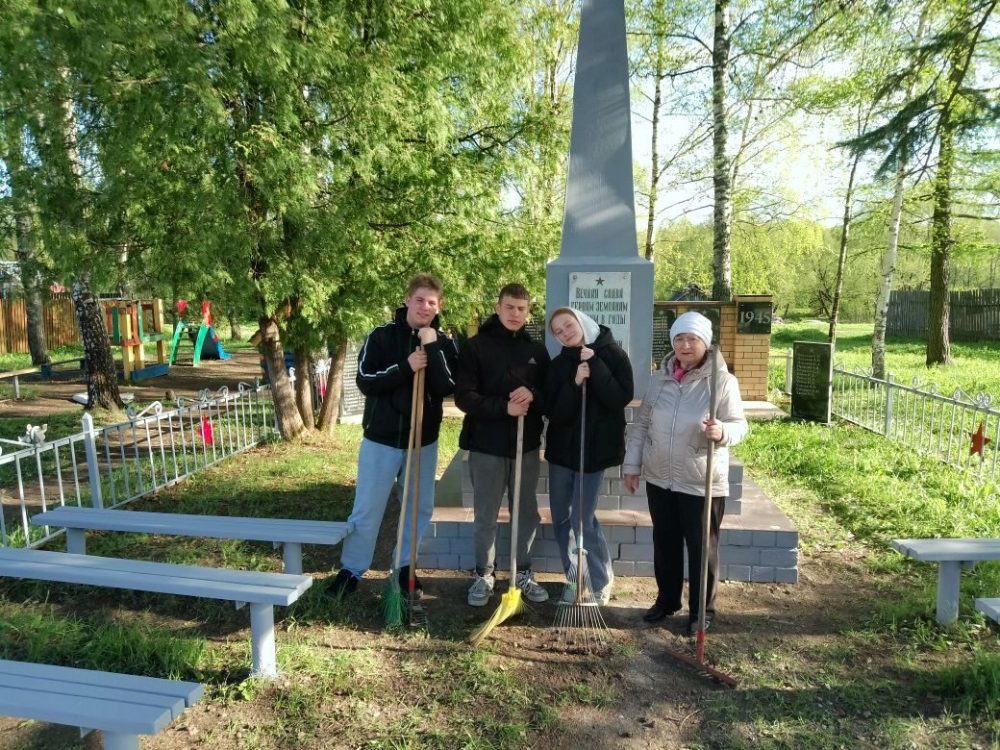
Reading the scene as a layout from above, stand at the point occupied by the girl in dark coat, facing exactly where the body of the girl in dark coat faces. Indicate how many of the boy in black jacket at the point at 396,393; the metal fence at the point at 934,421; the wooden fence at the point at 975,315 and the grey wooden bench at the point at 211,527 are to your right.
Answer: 2

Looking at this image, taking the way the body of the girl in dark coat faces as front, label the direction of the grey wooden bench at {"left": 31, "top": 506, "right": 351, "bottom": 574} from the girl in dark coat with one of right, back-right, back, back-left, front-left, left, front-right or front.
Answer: right

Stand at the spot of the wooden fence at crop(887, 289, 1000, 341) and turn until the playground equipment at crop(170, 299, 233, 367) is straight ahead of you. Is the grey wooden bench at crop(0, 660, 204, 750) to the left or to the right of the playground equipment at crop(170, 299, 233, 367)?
left

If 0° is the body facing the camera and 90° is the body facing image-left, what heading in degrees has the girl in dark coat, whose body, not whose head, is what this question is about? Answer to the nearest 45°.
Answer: approximately 0°

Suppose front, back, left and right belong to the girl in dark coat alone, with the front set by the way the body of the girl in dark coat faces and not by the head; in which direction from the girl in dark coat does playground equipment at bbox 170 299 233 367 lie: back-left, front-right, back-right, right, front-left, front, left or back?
back-right

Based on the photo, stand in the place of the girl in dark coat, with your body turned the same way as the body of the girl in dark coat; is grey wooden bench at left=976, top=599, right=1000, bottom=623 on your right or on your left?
on your left

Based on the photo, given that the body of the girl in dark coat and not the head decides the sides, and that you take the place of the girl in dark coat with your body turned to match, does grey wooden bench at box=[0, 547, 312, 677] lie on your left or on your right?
on your right

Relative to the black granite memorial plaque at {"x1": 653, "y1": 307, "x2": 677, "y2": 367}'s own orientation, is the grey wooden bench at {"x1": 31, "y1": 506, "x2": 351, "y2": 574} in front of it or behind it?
in front

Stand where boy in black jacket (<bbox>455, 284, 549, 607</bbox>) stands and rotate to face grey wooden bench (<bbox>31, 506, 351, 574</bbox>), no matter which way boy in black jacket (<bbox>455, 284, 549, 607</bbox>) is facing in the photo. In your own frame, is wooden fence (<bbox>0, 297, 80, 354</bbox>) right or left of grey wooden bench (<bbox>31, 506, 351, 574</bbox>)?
right

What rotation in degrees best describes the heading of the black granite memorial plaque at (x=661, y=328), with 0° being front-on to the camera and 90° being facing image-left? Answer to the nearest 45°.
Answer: approximately 0°

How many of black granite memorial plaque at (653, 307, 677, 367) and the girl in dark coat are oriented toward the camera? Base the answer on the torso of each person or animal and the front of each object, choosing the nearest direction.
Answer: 2

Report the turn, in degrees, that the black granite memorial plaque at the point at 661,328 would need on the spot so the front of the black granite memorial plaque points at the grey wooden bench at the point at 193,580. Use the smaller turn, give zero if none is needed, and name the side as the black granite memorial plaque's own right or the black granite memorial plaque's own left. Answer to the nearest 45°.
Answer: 0° — it already faces it
